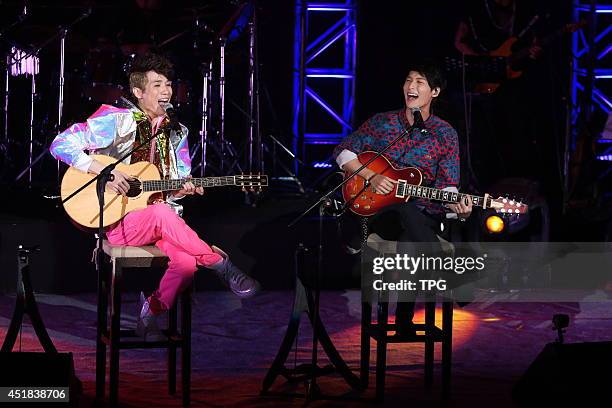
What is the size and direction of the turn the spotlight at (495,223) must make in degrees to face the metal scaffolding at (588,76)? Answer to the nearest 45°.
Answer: approximately 135° to its left

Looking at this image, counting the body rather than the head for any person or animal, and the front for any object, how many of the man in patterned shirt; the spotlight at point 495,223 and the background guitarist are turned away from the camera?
0

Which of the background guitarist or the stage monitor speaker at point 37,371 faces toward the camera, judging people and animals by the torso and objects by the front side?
the background guitarist

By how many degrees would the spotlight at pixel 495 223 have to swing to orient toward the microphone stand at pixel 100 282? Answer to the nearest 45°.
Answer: approximately 45° to its right

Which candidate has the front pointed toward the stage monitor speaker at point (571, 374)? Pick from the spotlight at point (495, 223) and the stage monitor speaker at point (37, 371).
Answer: the spotlight

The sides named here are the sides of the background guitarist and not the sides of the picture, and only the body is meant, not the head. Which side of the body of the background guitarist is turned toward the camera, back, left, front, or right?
front

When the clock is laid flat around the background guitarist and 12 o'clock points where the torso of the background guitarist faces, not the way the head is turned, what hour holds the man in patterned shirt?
The man in patterned shirt is roughly at 12 o'clock from the background guitarist.

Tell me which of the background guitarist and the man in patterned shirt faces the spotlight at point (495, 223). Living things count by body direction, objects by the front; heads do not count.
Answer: the background guitarist

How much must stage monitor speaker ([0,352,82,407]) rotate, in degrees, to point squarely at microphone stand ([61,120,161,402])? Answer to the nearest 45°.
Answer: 0° — it already faces it

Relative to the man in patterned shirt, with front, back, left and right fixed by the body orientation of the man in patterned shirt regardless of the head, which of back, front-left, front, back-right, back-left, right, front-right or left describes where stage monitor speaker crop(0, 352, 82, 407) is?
front

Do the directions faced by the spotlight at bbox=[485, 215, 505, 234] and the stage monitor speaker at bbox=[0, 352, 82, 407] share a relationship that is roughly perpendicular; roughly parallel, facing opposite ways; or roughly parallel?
roughly parallel, facing opposite ways

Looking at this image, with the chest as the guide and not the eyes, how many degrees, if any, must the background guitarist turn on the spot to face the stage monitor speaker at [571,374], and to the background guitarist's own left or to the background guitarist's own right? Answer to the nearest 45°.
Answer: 0° — they already face it

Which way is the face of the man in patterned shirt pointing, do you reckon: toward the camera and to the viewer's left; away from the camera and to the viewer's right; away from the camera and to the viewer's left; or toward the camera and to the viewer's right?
toward the camera and to the viewer's left

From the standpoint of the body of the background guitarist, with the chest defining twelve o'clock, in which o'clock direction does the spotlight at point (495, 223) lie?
The spotlight is roughly at 12 o'clock from the background guitarist.

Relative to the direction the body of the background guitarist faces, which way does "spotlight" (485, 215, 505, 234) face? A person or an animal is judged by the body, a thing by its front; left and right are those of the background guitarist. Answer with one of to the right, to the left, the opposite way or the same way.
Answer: the same way

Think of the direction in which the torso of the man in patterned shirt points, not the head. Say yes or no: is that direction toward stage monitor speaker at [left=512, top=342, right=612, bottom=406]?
no

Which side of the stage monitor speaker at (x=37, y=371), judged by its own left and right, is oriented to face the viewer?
back

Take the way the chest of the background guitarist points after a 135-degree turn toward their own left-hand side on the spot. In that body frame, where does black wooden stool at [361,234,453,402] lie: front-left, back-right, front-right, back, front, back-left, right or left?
back-right

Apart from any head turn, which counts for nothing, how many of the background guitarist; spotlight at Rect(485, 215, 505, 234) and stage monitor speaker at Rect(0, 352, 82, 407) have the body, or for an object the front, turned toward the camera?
2

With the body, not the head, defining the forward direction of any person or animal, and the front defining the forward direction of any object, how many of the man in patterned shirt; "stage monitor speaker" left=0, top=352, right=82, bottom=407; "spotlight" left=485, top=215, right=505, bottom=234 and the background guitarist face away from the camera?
1
